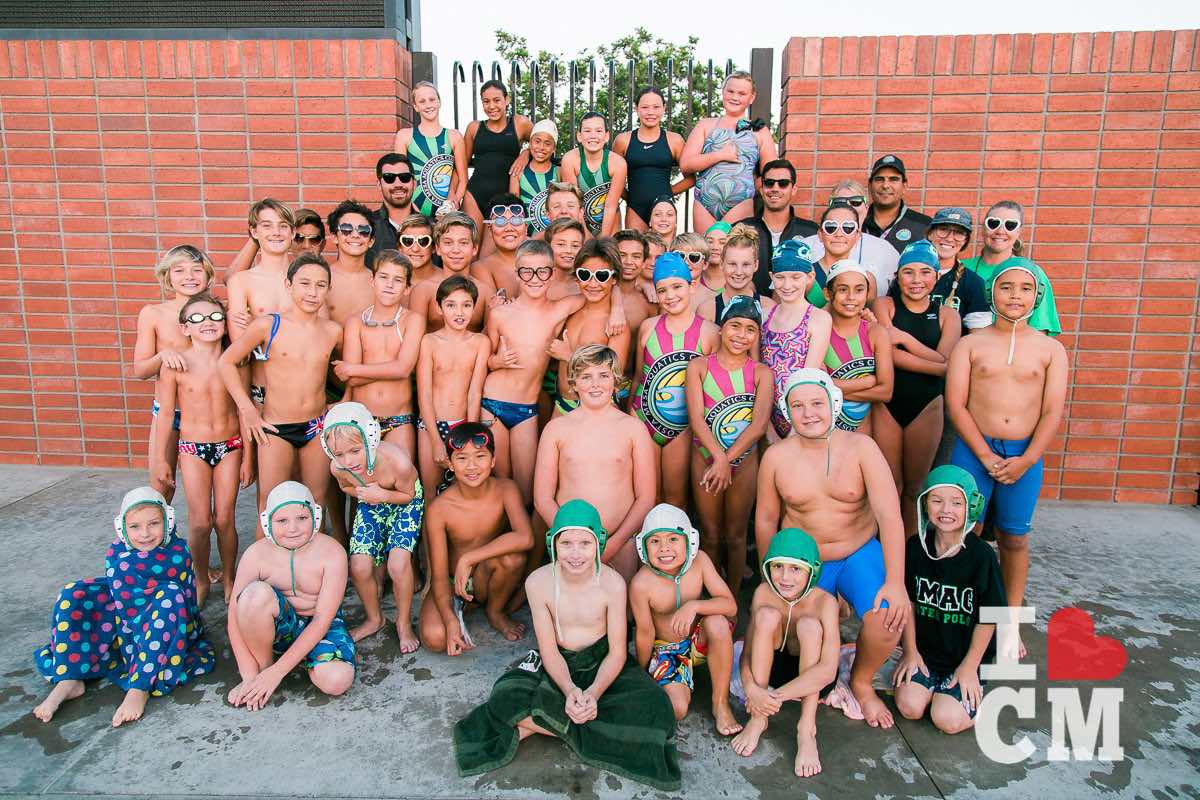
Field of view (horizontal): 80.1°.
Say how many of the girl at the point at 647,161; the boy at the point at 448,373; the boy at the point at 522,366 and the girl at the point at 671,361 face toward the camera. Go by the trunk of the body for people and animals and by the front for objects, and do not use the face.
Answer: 4

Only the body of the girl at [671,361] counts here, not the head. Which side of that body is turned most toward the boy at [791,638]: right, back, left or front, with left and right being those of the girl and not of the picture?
front

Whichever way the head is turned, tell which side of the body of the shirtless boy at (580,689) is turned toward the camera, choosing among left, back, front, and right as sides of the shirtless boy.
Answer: front

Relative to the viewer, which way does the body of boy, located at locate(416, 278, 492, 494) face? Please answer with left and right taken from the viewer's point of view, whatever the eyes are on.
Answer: facing the viewer

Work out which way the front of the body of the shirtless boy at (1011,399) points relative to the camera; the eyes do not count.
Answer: toward the camera

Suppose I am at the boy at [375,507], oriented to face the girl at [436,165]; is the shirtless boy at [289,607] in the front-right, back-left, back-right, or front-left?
back-left

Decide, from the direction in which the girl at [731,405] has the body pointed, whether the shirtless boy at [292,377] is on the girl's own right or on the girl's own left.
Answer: on the girl's own right

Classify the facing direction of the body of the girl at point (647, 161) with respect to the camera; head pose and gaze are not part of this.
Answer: toward the camera

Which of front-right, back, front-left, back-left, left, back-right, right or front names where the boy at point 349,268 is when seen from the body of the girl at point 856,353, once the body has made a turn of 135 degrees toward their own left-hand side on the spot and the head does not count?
back

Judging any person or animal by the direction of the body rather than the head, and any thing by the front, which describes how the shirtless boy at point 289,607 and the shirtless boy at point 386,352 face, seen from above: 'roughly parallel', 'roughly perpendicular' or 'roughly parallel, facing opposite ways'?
roughly parallel

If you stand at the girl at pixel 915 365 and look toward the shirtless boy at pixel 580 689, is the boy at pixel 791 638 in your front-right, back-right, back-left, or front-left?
front-left
